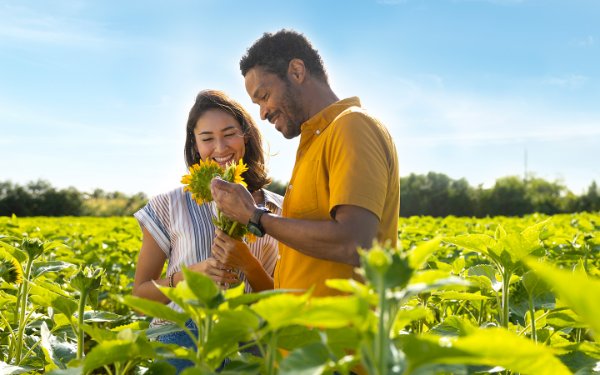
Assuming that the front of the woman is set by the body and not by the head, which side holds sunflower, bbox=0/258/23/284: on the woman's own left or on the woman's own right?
on the woman's own right

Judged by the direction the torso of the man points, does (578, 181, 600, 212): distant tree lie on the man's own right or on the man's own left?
on the man's own right

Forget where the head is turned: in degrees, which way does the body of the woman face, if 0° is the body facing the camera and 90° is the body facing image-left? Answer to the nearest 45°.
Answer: approximately 0°

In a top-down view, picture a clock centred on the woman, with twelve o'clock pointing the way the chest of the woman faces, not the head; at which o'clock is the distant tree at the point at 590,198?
The distant tree is roughly at 7 o'clock from the woman.

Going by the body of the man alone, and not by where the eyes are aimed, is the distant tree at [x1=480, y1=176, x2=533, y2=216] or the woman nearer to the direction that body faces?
the woman

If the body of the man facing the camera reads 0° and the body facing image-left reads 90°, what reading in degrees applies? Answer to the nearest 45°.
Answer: approximately 90°

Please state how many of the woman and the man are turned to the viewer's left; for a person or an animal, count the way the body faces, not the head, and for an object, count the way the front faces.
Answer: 1

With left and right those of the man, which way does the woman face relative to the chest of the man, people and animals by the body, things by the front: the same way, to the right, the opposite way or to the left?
to the left
